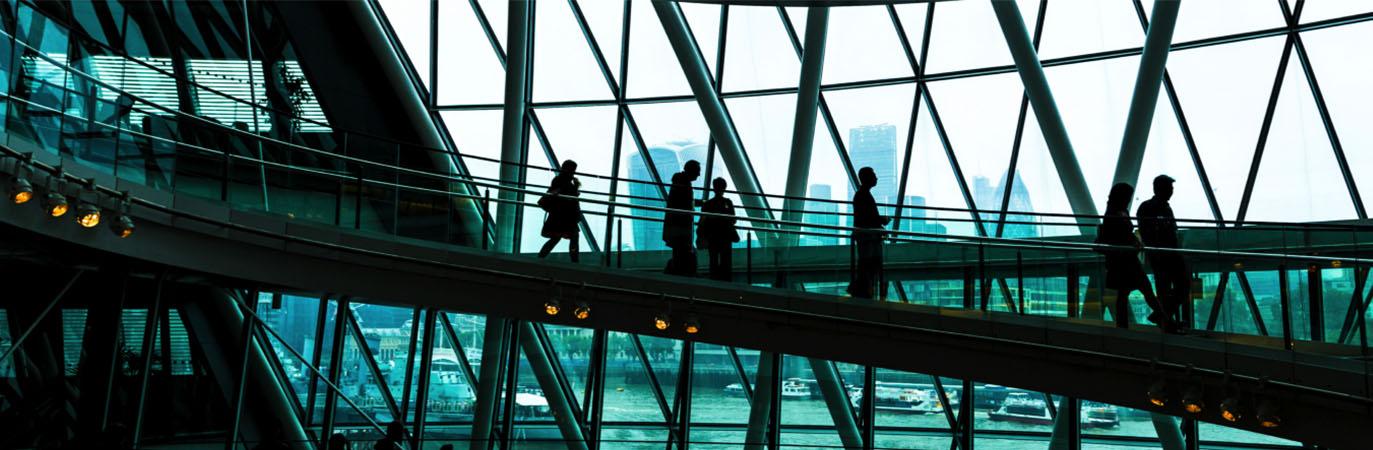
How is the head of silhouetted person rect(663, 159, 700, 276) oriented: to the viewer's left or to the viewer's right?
to the viewer's right

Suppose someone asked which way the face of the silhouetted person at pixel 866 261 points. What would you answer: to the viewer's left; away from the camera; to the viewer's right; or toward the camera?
to the viewer's right

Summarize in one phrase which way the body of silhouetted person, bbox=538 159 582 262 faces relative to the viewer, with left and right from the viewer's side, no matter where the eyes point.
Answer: facing to the right of the viewer
